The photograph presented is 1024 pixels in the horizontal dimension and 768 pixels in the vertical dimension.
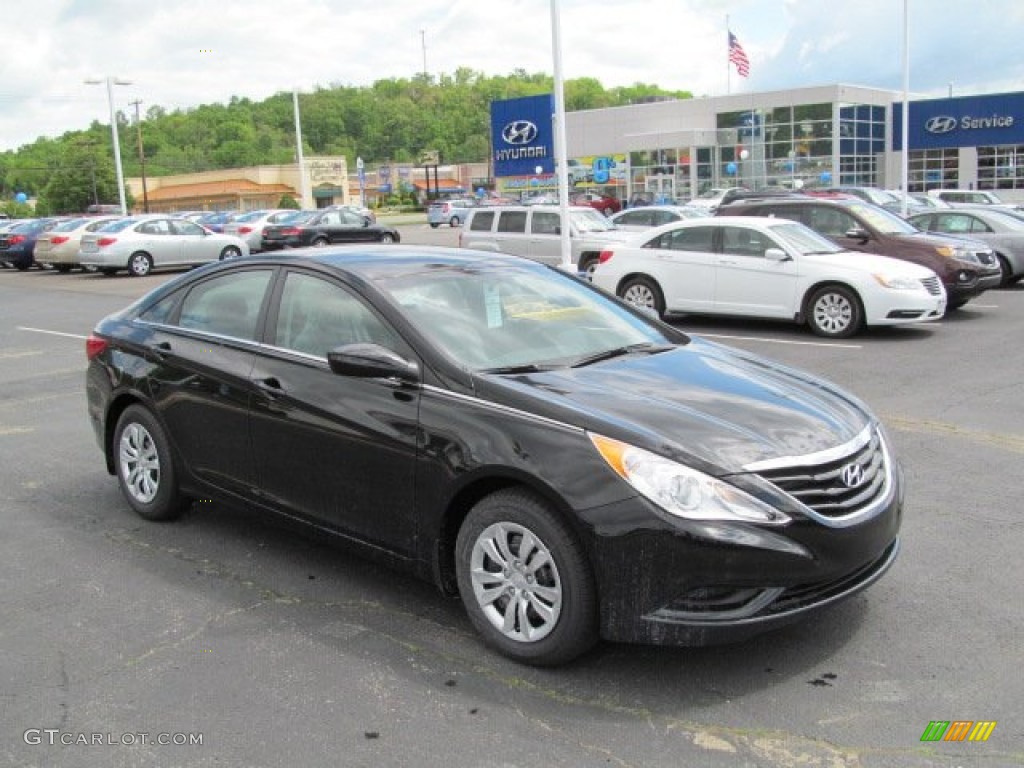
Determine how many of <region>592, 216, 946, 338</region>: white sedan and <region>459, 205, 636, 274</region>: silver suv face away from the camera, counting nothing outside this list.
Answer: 0

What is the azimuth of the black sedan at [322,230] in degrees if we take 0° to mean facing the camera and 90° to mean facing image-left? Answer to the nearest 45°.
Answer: approximately 225°

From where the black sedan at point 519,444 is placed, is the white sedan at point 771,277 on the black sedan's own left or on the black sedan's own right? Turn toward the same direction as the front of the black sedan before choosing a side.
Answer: on the black sedan's own left

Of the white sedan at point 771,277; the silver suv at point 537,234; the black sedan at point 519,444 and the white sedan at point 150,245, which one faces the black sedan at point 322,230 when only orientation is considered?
the white sedan at point 150,245

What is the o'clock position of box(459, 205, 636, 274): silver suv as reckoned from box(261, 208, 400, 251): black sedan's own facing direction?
The silver suv is roughly at 4 o'clock from the black sedan.

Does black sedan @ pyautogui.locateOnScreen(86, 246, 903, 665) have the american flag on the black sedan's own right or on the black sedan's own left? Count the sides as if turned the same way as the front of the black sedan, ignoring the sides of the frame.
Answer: on the black sedan's own left

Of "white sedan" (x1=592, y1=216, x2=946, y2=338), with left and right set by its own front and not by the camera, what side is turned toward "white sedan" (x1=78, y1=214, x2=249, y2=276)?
back

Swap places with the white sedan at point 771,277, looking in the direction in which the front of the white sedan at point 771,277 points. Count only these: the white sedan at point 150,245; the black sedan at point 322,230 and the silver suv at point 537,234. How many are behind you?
3

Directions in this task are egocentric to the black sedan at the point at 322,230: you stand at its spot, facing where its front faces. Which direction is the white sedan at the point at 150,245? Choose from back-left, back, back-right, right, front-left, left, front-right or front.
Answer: back

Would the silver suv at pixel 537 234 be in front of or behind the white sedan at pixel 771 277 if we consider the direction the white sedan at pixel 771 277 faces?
behind

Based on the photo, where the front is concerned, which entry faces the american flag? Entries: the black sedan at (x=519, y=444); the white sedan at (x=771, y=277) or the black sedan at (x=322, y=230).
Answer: the black sedan at (x=322, y=230)

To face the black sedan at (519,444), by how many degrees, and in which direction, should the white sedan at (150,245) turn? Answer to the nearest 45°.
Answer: approximately 135° to its right
